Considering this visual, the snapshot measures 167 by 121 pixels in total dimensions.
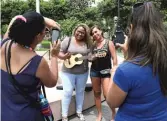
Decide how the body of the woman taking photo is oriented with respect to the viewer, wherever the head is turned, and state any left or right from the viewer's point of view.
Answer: facing away from the viewer and to the right of the viewer

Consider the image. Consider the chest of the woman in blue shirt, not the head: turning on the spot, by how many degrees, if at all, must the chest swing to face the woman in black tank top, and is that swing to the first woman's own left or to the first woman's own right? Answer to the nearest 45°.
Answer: approximately 45° to the first woman's own right

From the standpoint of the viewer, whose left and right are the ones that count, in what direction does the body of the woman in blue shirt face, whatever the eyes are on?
facing away from the viewer and to the left of the viewer

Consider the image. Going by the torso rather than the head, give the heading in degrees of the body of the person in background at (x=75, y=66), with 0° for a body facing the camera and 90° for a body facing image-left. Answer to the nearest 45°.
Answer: approximately 0°

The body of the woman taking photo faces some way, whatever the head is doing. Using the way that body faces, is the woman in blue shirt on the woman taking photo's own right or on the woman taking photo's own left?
on the woman taking photo's own right

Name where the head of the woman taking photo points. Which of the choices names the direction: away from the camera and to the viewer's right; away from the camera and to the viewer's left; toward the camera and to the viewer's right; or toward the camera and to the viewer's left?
away from the camera and to the viewer's right

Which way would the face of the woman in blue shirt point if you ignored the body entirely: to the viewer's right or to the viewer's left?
to the viewer's left

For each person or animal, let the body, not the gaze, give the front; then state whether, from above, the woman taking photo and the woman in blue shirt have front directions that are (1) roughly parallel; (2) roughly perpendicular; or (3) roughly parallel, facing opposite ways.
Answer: roughly parallel

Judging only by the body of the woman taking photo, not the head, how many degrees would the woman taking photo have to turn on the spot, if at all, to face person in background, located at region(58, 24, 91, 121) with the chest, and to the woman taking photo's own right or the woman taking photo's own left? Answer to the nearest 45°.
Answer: approximately 45° to the woman taking photo's own left

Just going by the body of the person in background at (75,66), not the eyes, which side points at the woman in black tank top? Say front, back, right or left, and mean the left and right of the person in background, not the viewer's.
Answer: left

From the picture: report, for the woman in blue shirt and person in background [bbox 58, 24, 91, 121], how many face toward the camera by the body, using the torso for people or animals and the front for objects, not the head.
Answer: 1
